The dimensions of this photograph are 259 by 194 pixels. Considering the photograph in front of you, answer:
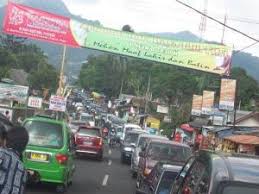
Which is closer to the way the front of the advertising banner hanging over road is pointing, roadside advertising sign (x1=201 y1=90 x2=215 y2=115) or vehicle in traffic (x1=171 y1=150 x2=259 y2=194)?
the vehicle in traffic

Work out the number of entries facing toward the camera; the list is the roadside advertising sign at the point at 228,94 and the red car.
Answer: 1

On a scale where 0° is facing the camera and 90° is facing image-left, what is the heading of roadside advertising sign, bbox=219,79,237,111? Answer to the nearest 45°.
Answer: approximately 0°

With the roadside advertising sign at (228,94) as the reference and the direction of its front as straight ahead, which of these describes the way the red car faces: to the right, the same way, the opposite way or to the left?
the opposite way

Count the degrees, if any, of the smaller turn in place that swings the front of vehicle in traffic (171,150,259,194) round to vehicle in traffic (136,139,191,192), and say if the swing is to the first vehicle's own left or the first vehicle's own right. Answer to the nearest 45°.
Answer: approximately 135° to the first vehicle's own right

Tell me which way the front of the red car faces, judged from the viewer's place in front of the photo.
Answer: facing away from the viewer

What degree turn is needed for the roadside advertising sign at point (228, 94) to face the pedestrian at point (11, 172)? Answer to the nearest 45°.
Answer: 0° — it already faces them

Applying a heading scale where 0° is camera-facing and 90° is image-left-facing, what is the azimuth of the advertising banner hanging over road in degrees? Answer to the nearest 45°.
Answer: approximately 0°

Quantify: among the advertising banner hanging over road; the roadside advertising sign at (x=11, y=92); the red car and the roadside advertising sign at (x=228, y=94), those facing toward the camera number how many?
3
